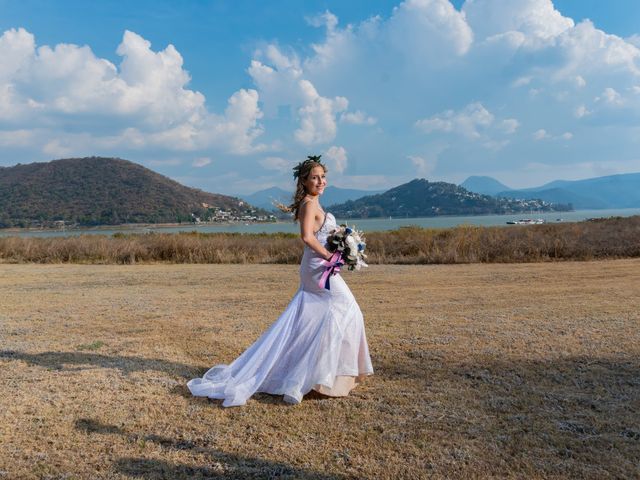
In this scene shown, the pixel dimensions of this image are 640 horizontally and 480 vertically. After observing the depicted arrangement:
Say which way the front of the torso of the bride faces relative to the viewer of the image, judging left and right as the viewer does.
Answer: facing to the right of the viewer
